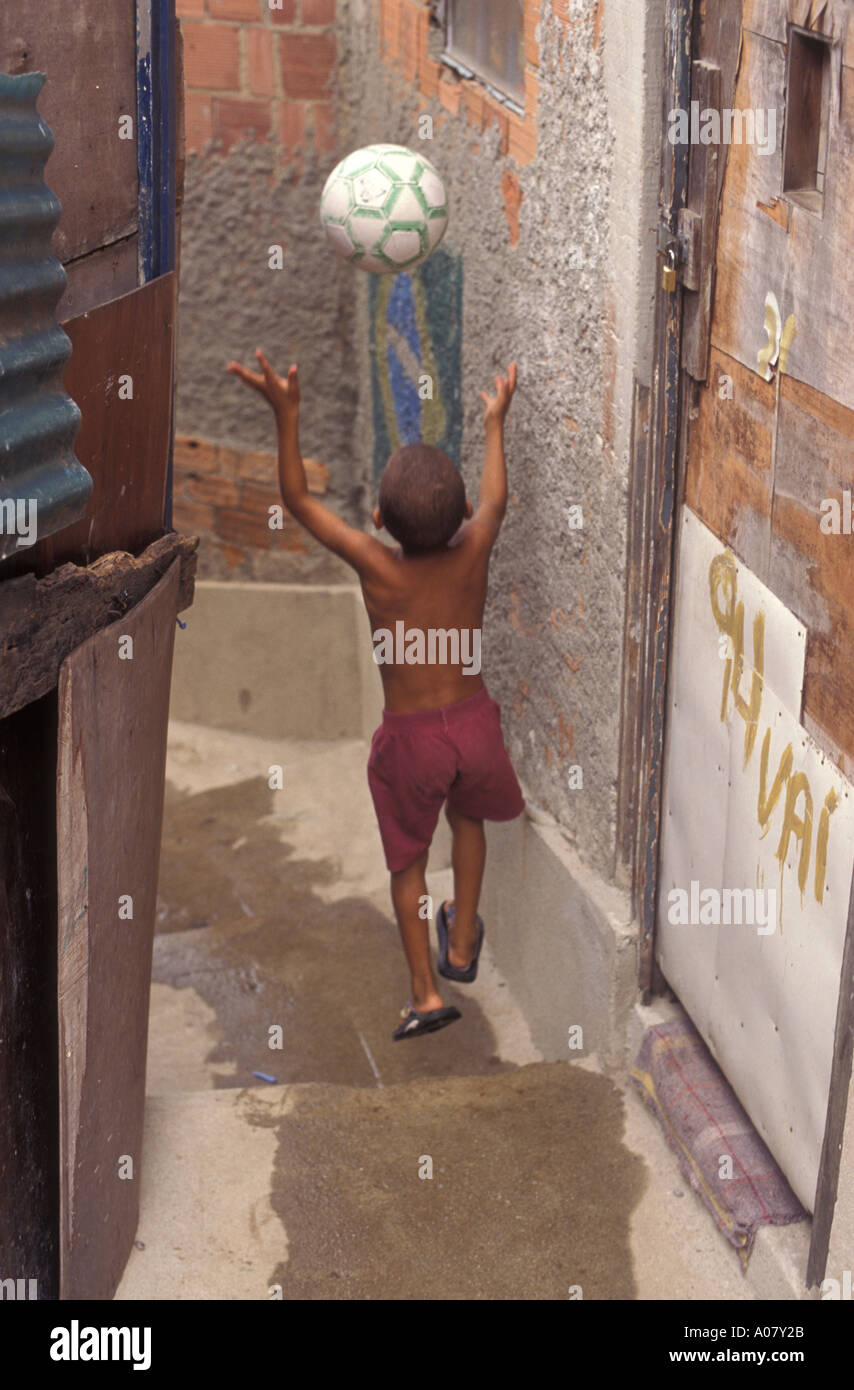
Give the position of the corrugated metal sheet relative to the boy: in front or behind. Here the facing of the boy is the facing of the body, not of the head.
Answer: behind

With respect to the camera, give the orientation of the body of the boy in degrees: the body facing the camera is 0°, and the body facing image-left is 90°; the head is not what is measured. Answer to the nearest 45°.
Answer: approximately 180°

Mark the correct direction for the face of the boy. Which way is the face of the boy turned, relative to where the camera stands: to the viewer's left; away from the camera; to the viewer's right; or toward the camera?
away from the camera

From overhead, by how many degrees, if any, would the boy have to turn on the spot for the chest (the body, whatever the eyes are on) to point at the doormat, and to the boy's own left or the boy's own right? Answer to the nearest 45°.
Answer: approximately 135° to the boy's own right
